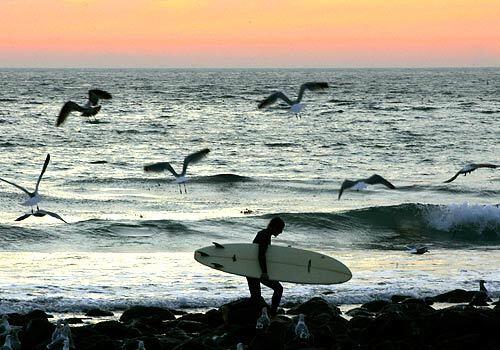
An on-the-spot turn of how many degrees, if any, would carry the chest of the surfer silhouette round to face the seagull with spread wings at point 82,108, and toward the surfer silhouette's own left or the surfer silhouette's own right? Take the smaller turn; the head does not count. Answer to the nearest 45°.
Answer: approximately 135° to the surfer silhouette's own left

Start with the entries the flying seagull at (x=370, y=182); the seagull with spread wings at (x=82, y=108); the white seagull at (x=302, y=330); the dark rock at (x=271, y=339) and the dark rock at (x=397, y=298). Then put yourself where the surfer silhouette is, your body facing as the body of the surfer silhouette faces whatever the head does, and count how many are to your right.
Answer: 2

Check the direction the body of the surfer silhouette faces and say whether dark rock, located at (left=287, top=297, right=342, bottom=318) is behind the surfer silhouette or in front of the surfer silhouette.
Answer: in front

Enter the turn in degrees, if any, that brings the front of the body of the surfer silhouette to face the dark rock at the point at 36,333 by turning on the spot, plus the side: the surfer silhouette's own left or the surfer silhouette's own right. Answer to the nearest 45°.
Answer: approximately 135° to the surfer silhouette's own right

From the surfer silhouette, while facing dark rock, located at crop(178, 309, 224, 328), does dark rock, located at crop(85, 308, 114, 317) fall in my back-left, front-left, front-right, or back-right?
front-right

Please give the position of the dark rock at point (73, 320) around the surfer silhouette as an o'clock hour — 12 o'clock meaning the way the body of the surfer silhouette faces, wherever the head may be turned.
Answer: The dark rock is roughly at 6 o'clock from the surfer silhouette.

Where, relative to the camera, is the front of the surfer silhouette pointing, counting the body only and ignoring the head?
to the viewer's right

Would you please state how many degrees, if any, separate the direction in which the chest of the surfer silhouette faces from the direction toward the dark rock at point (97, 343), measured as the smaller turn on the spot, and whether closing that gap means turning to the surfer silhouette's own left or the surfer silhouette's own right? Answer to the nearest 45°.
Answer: approximately 135° to the surfer silhouette's own right

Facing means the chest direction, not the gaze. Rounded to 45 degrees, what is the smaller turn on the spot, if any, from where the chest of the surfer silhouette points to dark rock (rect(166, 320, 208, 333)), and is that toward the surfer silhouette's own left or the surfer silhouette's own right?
approximately 135° to the surfer silhouette's own right

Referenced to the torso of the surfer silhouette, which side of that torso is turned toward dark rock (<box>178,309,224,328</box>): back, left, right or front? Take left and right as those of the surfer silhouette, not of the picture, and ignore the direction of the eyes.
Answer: back

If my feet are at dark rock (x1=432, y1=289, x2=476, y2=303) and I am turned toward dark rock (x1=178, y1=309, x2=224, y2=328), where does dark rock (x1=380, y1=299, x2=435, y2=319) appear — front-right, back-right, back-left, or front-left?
front-left

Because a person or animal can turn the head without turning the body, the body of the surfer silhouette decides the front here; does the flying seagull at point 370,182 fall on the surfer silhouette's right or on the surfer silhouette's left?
on the surfer silhouette's left

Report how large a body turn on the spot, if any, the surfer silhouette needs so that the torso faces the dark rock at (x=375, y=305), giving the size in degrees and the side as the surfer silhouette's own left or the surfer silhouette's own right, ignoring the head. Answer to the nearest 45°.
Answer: approximately 45° to the surfer silhouette's own left

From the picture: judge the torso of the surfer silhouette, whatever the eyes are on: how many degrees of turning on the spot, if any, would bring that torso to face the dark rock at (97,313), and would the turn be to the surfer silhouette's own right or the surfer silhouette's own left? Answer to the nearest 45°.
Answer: approximately 180°

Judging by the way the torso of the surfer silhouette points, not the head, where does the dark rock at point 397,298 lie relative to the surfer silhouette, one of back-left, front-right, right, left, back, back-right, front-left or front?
front-left
